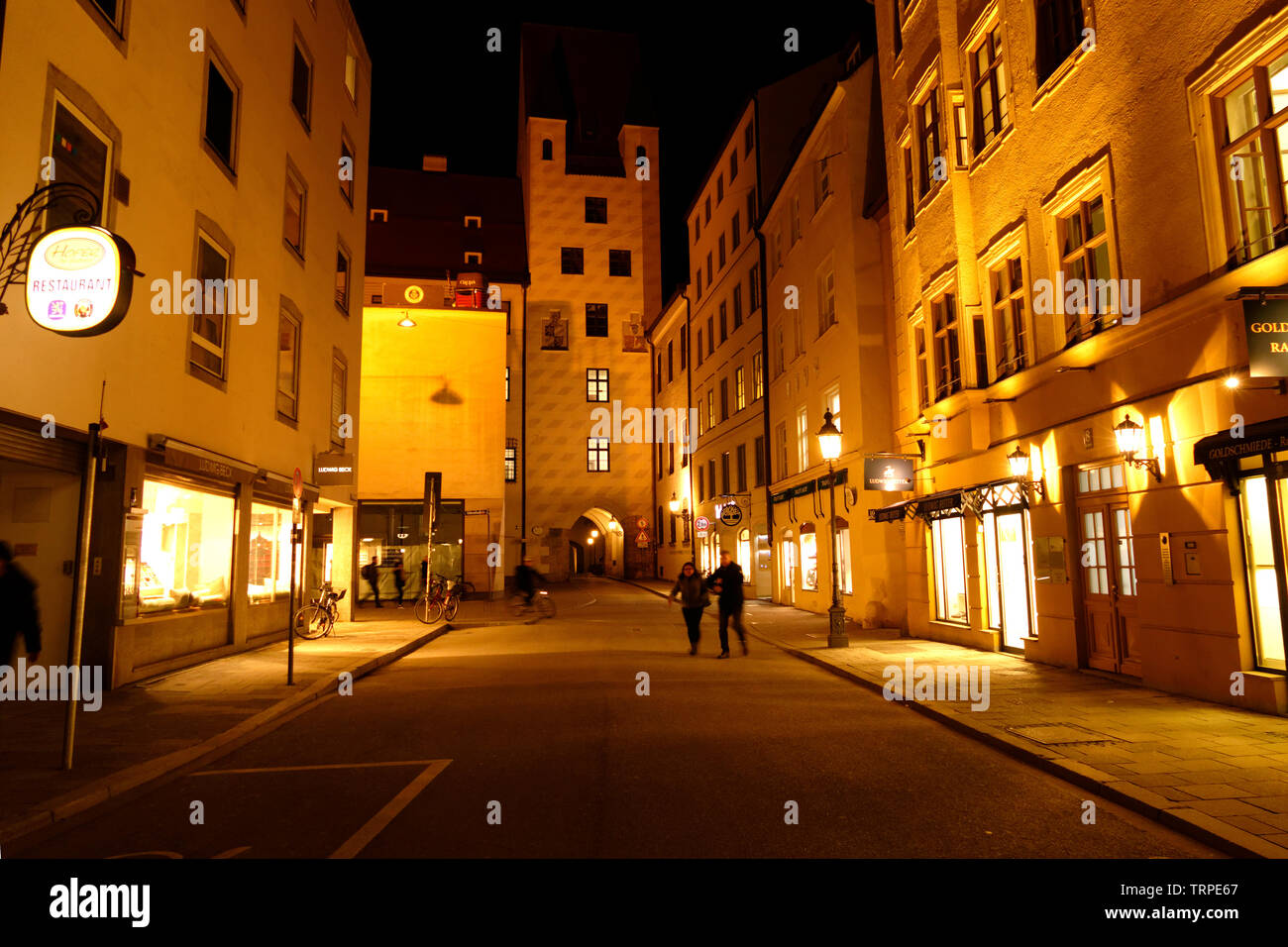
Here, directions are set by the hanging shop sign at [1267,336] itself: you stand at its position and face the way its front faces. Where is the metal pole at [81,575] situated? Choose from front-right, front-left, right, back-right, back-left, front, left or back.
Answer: front-right

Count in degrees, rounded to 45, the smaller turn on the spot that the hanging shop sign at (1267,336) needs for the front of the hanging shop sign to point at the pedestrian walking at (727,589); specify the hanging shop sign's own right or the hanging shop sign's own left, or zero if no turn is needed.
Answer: approximately 135° to the hanging shop sign's own right

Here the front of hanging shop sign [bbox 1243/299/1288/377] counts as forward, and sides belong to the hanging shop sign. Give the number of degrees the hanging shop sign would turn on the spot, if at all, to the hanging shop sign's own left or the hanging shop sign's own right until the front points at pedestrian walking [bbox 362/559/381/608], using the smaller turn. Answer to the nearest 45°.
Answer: approximately 90° to the hanging shop sign's own right

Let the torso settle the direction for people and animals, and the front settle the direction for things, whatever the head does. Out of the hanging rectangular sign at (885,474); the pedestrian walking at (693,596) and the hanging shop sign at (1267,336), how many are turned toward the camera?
3

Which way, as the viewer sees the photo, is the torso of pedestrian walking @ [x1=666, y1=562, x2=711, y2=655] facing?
toward the camera

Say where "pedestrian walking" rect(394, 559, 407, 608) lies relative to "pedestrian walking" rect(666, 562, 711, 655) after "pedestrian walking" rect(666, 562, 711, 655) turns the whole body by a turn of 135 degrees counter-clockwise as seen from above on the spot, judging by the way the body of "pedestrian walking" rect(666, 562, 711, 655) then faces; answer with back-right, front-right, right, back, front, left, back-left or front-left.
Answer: left

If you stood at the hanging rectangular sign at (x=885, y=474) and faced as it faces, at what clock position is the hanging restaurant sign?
The hanging restaurant sign is roughly at 1 o'clock from the hanging rectangular sign.

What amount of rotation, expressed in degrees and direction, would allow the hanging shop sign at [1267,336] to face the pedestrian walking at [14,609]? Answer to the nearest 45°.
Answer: approximately 45° to its right

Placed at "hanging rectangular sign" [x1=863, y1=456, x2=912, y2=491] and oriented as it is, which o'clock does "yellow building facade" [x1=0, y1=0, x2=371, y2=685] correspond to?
The yellow building facade is roughly at 2 o'clock from the hanging rectangular sign.

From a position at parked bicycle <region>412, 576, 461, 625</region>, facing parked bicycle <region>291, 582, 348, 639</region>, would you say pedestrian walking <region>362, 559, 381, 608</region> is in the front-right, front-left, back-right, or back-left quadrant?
back-right

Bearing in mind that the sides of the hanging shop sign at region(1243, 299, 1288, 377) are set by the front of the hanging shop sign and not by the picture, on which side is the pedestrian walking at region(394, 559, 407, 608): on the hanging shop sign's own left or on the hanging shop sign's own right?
on the hanging shop sign's own right

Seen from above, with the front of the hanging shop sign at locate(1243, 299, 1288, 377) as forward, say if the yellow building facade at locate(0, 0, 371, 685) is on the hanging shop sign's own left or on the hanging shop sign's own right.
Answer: on the hanging shop sign's own right

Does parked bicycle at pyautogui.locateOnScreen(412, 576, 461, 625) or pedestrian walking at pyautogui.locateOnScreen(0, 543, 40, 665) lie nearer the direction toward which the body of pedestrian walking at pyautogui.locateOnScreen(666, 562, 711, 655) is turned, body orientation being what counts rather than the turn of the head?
the pedestrian walking

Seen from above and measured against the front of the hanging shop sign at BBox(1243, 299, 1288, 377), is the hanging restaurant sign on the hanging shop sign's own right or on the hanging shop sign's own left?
on the hanging shop sign's own right

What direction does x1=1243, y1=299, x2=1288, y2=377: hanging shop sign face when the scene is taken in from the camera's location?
facing the viewer

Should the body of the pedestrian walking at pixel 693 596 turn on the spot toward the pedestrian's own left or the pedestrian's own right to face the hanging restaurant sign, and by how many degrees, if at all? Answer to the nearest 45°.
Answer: approximately 45° to the pedestrian's own right

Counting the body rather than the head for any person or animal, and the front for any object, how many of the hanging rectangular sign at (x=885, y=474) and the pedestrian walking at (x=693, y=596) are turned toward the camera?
2
